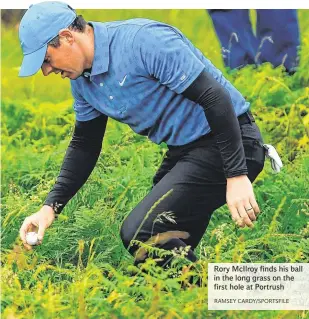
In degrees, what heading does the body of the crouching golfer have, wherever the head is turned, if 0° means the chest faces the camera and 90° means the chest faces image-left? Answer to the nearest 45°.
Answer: approximately 45°

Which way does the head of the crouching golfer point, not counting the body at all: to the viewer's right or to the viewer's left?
to the viewer's left
